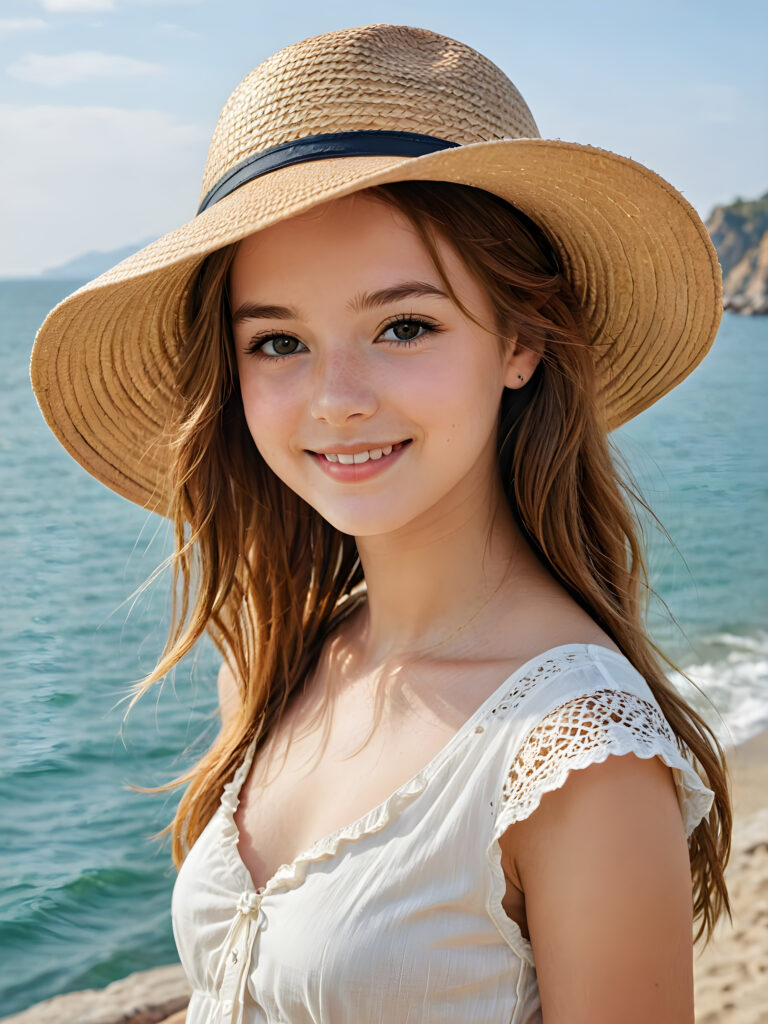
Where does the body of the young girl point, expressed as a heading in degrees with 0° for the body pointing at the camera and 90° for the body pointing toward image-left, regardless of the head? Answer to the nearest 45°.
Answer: approximately 45°
